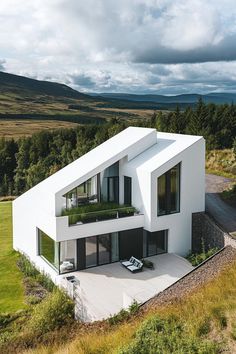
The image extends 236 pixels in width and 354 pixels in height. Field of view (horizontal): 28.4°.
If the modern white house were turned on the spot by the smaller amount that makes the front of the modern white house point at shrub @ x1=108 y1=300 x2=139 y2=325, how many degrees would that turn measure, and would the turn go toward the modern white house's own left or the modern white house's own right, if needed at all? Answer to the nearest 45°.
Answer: approximately 45° to the modern white house's own right

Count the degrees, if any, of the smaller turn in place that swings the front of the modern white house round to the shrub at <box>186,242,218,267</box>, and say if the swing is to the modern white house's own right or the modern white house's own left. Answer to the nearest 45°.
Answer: approximately 45° to the modern white house's own left

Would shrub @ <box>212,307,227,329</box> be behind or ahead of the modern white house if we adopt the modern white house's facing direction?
ahead

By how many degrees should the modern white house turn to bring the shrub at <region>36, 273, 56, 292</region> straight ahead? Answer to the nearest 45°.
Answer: approximately 90° to its right

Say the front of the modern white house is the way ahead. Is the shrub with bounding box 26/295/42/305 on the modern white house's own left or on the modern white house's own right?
on the modern white house's own right
